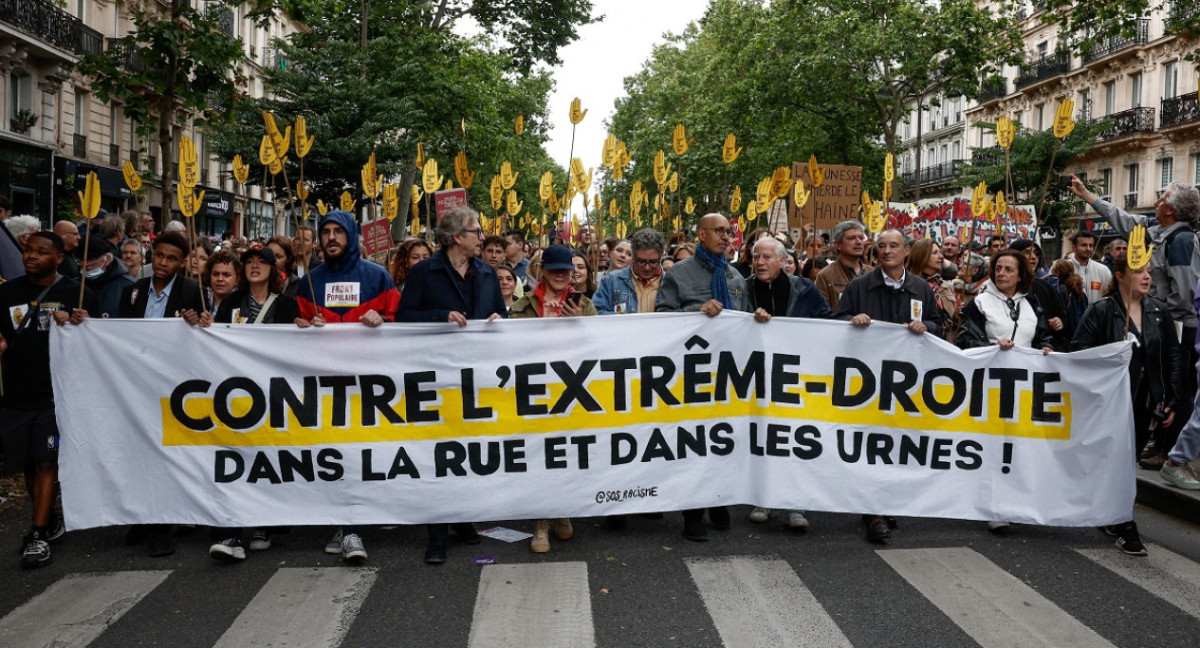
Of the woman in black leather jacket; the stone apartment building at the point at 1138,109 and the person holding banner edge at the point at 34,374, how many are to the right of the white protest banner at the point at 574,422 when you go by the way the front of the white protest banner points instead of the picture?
1

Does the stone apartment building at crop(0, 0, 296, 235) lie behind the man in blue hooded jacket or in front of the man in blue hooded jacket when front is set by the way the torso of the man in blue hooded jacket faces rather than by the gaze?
behind

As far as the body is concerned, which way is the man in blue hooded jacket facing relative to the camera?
toward the camera

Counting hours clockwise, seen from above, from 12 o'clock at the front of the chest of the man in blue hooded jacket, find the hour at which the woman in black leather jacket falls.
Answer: The woman in black leather jacket is roughly at 9 o'clock from the man in blue hooded jacket.

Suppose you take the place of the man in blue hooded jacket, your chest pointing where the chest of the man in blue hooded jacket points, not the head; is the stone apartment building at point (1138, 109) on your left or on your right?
on your left

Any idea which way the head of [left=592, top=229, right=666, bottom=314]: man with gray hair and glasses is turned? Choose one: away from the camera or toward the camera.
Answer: toward the camera

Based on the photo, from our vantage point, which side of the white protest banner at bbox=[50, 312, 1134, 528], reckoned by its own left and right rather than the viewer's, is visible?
front

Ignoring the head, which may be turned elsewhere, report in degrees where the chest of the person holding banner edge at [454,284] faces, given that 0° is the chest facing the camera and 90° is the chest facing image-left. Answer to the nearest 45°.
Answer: approximately 315°

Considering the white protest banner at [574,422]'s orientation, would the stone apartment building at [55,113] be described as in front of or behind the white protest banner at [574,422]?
behind

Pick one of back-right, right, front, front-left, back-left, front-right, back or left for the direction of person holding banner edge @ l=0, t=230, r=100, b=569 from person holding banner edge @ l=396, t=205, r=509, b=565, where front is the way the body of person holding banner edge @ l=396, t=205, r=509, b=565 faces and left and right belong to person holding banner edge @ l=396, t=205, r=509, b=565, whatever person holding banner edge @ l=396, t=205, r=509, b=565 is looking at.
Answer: back-right

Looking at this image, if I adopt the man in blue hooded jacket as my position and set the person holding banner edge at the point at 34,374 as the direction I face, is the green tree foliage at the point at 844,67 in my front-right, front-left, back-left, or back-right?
back-right

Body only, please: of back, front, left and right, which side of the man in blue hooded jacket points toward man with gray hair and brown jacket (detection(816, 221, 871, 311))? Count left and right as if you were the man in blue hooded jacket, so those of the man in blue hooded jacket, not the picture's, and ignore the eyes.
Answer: left

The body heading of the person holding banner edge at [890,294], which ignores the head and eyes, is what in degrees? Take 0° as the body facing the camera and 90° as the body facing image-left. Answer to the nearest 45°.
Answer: approximately 0°
